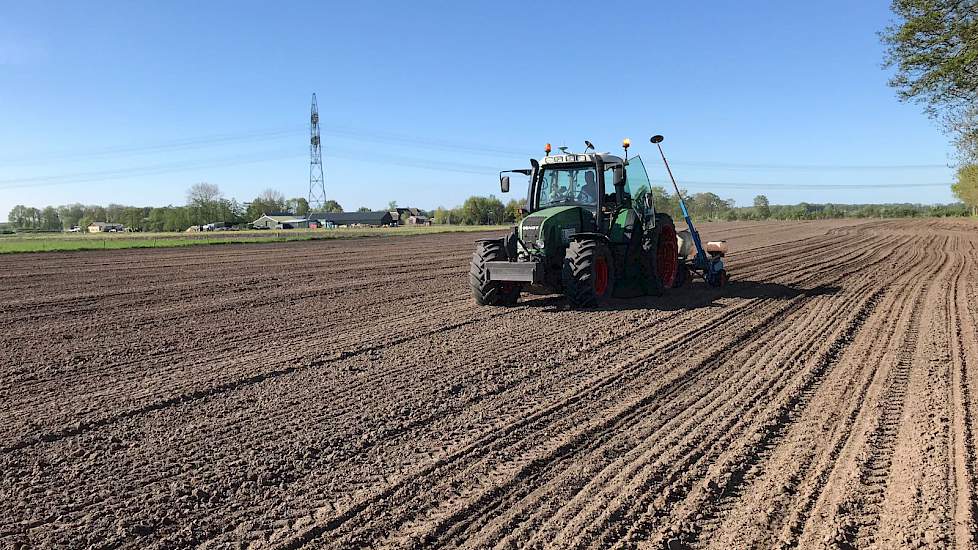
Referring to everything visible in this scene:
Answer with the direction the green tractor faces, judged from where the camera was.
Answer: facing the viewer and to the left of the viewer
